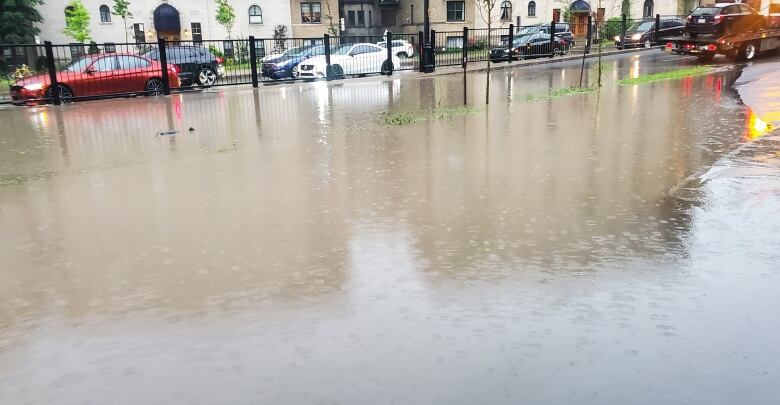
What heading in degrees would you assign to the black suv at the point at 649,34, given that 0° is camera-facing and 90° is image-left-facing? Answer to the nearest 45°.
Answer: approximately 45°

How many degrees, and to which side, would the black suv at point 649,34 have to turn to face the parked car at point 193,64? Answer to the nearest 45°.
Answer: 0° — it already faces it

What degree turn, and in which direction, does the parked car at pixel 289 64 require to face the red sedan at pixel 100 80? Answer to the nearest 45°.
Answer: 0° — it already faces it

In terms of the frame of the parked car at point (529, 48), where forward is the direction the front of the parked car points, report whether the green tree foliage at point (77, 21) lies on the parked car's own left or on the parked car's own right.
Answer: on the parked car's own right

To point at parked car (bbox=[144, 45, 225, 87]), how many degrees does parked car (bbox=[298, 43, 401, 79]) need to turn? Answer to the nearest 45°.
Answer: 0° — it already faces it

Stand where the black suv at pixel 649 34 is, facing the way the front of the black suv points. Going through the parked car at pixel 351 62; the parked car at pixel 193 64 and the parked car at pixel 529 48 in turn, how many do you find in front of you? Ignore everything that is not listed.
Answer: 3

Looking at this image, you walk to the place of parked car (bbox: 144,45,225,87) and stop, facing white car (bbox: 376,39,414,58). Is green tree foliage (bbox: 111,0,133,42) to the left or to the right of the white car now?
left
